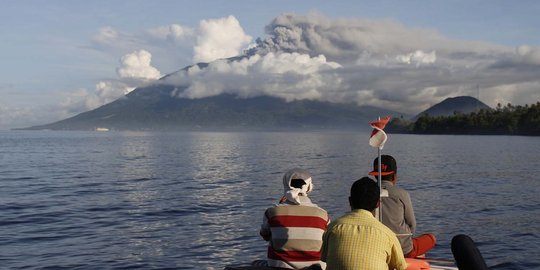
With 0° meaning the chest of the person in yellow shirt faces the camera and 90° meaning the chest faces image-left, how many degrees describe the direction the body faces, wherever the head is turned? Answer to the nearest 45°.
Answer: approximately 180°

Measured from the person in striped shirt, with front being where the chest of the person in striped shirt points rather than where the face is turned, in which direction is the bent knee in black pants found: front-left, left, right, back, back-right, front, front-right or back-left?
back-right

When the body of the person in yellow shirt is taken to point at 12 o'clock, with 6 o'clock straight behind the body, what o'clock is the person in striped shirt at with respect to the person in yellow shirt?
The person in striped shirt is roughly at 11 o'clock from the person in yellow shirt.

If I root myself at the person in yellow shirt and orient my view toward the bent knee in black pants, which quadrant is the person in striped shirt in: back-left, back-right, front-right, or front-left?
back-left

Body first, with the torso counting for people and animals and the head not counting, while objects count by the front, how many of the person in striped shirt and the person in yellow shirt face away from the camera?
2

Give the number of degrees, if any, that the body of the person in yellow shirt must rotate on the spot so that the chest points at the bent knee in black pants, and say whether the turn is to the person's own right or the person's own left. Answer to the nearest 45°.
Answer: approximately 90° to the person's own right

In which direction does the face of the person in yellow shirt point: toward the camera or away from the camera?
away from the camera

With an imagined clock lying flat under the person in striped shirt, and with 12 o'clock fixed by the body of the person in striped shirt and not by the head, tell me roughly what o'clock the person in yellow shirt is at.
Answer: The person in yellow shirt is roughly at 5 o'clock from the person in striped shirt.

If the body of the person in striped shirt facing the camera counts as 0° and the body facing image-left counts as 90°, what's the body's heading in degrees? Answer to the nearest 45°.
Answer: approximately 180°
